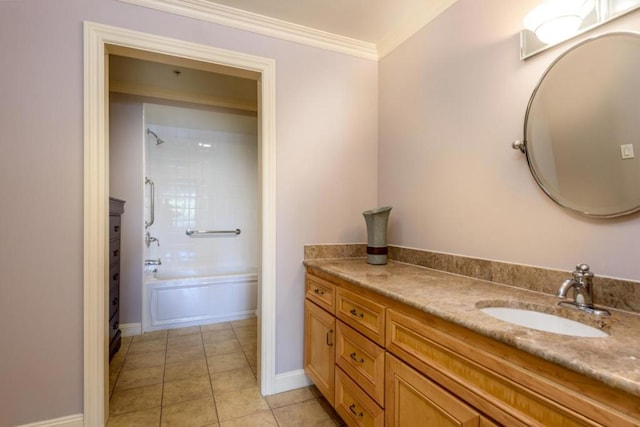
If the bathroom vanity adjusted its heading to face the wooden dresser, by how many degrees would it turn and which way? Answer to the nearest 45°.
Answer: approximately 45° to its right

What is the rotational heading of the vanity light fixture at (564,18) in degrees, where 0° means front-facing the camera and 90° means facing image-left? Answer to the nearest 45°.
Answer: approximately 45°

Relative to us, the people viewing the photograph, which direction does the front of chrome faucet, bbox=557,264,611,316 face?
facing the viewer and to the left of the viewer

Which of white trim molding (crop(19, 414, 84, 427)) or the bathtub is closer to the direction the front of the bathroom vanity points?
the white trim molding

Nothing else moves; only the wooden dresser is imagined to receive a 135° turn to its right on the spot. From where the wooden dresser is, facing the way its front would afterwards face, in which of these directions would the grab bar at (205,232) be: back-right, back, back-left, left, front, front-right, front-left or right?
back

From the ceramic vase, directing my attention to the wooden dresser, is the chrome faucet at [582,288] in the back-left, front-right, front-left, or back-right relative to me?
back-left

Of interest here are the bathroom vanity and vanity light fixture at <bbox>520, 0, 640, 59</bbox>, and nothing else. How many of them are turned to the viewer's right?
0

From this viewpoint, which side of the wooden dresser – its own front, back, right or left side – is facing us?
right

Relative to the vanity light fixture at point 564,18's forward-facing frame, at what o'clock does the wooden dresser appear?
The wooden dresser is roughly at 1 o'clock from the vanity light fixture.

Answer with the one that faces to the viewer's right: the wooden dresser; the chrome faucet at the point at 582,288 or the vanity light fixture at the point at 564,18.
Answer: the wooden dresser

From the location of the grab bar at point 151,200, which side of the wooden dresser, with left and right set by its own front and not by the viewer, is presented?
left

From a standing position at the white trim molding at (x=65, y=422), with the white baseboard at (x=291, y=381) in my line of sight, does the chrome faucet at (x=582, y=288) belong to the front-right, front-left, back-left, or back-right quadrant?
front-right

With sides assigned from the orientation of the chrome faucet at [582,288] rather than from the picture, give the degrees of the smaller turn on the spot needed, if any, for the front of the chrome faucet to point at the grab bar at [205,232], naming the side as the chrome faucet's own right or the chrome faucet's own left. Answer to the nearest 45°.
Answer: approximately 45° to the chrome faucet's own right
